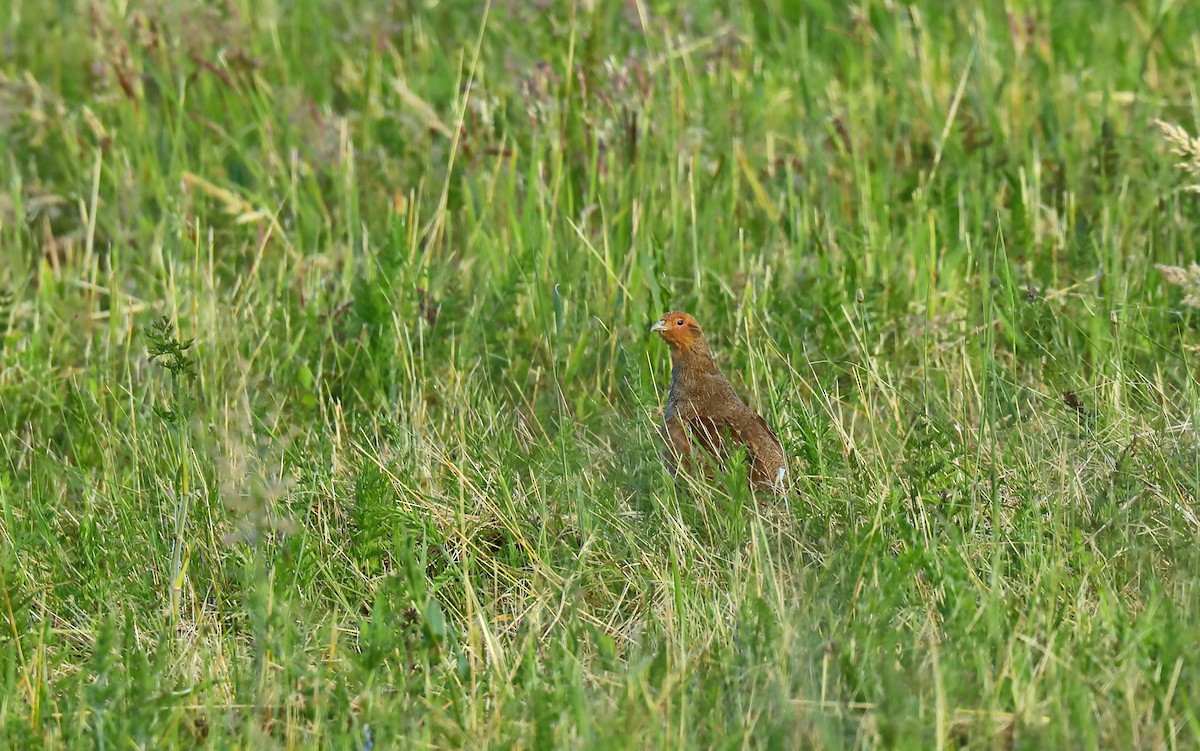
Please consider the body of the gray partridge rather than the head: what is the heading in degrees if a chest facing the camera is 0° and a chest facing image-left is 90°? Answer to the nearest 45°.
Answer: approximately 90°
